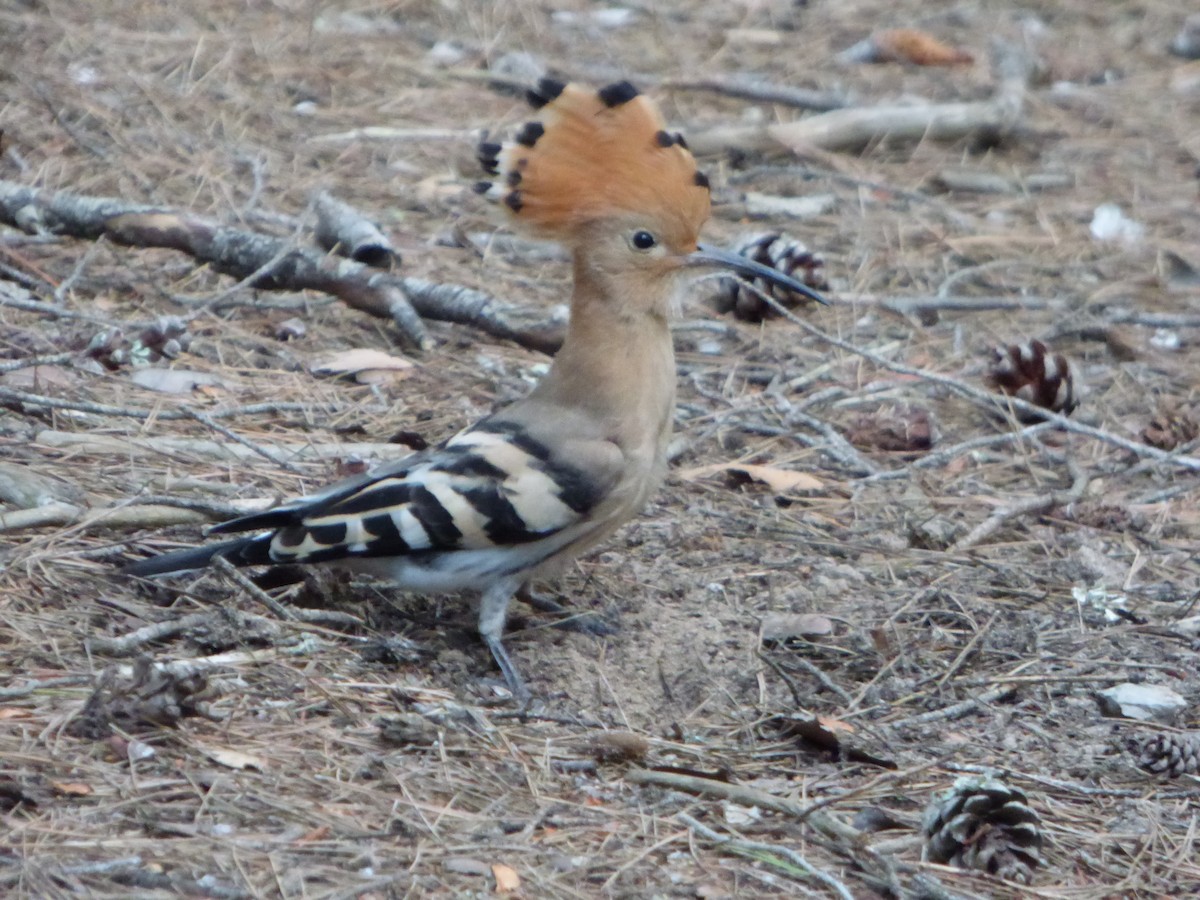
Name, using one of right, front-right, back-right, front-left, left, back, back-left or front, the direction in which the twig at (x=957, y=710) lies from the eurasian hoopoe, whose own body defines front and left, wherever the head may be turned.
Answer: front-right

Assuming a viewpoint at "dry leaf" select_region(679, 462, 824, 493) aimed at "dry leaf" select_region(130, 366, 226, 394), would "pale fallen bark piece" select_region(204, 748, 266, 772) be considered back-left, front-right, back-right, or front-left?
front-left

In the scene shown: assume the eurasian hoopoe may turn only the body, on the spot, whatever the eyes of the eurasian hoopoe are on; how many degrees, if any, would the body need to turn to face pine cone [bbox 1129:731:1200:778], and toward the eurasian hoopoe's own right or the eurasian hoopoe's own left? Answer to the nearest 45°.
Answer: approximately 45° to the eurasian hoopoe's own right

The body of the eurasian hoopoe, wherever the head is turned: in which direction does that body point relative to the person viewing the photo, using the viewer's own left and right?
facing to the right of the viewer

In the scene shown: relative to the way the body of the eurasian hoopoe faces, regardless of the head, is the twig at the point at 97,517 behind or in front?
behind

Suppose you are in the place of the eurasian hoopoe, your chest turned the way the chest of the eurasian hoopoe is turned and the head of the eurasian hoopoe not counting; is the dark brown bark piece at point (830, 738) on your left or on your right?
on your right

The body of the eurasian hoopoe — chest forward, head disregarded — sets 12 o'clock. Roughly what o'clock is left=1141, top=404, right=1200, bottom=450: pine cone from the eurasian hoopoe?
The pine cone is roughly at 11 o'clock from the eurasian hoopoe.

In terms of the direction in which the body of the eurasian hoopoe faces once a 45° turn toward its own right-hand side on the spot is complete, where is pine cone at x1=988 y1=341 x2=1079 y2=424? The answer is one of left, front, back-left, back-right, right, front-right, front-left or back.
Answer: left

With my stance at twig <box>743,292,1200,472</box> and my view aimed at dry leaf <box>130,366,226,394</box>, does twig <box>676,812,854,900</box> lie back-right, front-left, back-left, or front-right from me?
front-left

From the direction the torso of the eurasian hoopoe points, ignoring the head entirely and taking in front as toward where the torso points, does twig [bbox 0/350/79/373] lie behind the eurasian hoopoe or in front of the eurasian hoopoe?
behind

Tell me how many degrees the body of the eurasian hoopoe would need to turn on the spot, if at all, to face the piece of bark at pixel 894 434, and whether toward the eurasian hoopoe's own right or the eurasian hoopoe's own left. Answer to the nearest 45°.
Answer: approximately 45° to the eurasian hoopoe's own left

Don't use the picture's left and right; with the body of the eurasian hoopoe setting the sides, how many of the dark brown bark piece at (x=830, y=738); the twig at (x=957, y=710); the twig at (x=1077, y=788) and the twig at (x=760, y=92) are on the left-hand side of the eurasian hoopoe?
1

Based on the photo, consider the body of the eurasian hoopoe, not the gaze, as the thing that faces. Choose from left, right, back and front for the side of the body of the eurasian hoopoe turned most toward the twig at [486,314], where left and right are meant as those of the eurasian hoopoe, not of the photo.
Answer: left

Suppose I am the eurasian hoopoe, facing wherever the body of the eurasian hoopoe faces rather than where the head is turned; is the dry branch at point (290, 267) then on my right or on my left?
on my left
